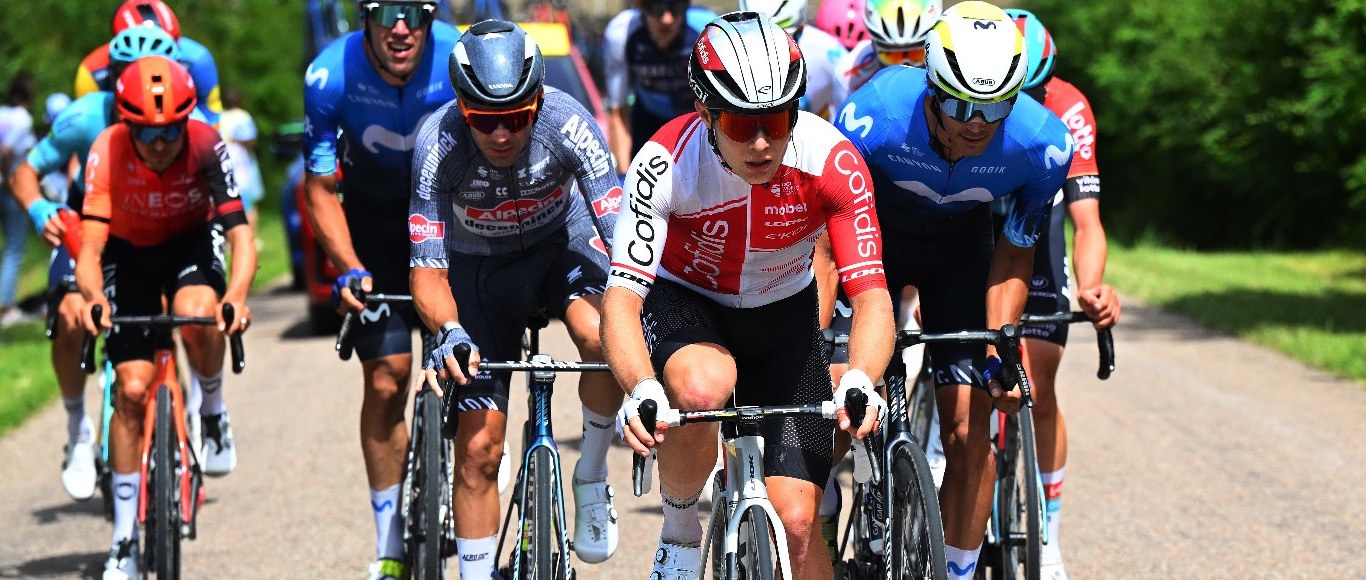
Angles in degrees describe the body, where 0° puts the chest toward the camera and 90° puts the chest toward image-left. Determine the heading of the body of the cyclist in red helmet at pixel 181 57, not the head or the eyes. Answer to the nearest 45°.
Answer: approximately 0°

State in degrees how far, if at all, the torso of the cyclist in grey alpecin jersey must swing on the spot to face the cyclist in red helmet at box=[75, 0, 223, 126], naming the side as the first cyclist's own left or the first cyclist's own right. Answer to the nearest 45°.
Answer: approximately 135° to the first cyclist's own right

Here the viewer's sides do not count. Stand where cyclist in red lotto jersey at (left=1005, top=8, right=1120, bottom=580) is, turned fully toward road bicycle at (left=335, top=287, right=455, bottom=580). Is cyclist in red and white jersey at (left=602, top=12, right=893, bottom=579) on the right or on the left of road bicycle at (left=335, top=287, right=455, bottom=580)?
left

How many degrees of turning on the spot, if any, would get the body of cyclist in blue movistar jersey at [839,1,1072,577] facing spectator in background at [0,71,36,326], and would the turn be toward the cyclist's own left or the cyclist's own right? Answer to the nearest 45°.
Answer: approximately 135° to the cyclist's own right
